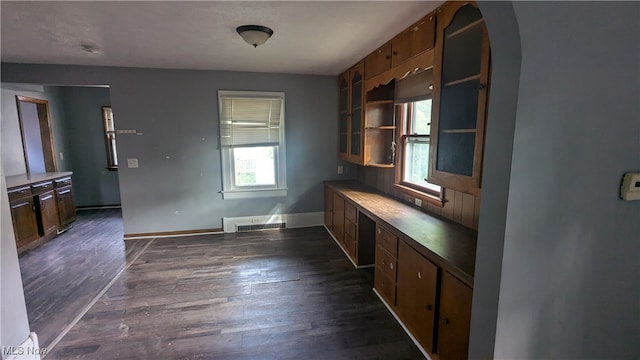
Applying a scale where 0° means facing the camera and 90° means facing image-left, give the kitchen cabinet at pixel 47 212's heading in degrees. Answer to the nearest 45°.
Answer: approximately 315°

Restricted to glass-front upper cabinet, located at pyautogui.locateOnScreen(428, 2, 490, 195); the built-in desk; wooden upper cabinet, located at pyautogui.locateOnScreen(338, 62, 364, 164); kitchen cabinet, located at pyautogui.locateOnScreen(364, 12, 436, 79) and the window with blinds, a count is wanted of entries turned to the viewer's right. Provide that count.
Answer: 0

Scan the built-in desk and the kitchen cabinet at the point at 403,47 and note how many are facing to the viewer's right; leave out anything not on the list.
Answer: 0

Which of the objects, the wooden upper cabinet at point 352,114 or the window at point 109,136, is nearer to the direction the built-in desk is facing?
the window

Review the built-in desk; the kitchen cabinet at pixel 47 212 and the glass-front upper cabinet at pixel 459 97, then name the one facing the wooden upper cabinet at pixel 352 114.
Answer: the kitchen cabinet

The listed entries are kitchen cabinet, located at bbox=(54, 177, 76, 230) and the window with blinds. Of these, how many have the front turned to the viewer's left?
0

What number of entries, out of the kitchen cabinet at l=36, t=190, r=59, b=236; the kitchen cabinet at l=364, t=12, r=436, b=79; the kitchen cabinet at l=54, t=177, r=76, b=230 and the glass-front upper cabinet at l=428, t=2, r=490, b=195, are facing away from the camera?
0

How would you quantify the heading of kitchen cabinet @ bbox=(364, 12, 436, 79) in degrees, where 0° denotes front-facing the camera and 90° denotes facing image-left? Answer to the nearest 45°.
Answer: approximately 45°

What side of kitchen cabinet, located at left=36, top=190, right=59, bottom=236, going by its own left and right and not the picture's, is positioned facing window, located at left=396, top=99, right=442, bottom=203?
front

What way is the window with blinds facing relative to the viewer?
toward the camera

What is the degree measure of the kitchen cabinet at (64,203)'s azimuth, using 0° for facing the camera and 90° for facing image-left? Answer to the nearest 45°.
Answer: approximately 315°

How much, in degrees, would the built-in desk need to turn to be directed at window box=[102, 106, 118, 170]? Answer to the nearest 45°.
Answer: approximately 45° to its right

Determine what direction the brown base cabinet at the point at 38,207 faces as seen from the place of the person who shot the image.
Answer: facing the viewer and to the right of the viewer

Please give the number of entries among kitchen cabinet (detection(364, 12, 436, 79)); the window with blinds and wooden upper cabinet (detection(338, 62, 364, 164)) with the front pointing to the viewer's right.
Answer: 0

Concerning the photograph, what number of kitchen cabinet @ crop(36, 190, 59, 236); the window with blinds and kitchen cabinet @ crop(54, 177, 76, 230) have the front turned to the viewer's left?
0

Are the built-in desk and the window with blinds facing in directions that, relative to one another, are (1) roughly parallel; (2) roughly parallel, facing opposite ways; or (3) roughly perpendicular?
roughly perpendicular

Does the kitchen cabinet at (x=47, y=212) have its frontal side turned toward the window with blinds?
yes

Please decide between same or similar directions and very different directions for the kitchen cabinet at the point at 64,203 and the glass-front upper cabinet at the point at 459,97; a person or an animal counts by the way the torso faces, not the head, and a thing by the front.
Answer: very different directions

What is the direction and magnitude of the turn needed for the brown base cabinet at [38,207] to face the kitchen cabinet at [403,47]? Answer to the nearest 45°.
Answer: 0° — it already faces it
